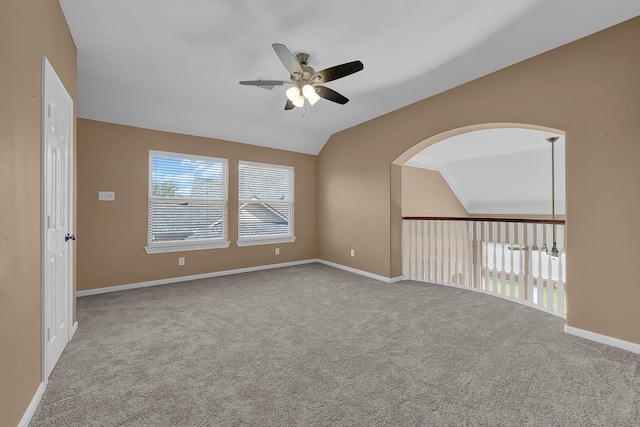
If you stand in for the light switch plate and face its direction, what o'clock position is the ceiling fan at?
The ceiling fan is roughly at 11 o'clock from the light switch plate.

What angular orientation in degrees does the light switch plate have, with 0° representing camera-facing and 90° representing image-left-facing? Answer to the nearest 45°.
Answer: approximately 0°

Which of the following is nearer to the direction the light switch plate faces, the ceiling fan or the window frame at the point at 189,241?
the ceiling fan

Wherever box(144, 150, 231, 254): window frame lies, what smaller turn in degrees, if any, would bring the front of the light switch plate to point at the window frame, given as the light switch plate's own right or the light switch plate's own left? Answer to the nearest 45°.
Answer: approximately 90° to the light switch plate's own left

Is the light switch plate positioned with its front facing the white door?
yes
